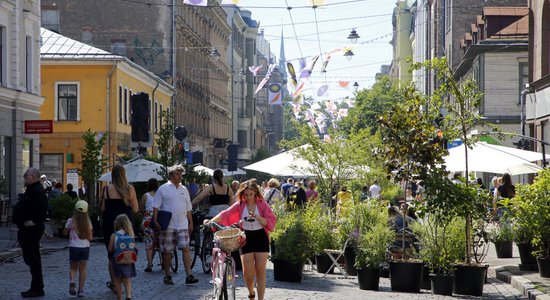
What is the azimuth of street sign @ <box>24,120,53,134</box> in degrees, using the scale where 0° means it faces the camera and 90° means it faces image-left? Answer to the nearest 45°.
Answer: approximately 0°

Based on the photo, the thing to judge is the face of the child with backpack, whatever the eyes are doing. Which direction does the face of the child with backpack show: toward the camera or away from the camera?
away from the camera

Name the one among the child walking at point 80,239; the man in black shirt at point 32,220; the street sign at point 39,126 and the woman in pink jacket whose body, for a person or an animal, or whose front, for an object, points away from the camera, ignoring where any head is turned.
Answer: the child walking

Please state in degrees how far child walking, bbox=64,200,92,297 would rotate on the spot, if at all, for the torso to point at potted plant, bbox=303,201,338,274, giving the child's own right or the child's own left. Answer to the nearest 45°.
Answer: approximately 45° to the child's own right

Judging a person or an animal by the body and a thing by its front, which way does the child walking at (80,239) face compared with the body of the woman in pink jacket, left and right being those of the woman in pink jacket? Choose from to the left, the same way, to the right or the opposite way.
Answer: the opposite way

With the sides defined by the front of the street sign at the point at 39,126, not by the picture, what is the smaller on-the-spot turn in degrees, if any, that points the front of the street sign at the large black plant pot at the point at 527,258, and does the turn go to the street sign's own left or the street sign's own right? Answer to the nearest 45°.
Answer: approximately 45° to the street sign's own left

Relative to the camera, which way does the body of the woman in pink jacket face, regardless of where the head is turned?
toward the camera

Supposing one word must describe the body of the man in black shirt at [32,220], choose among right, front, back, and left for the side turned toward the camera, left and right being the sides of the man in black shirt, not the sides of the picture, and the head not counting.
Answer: left

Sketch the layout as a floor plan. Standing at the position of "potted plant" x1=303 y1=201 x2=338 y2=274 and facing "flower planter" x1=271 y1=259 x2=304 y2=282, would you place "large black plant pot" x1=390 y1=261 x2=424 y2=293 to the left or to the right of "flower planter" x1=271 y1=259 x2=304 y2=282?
left

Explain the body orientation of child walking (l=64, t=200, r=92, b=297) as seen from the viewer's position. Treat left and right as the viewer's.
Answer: facing away from the viewer

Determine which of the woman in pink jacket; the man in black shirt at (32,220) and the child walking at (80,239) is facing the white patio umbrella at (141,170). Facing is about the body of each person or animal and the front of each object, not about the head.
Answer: the child walking

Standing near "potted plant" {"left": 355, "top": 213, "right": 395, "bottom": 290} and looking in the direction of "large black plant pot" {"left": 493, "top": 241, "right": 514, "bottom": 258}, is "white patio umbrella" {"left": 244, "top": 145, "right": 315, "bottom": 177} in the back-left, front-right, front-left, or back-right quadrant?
front-left
